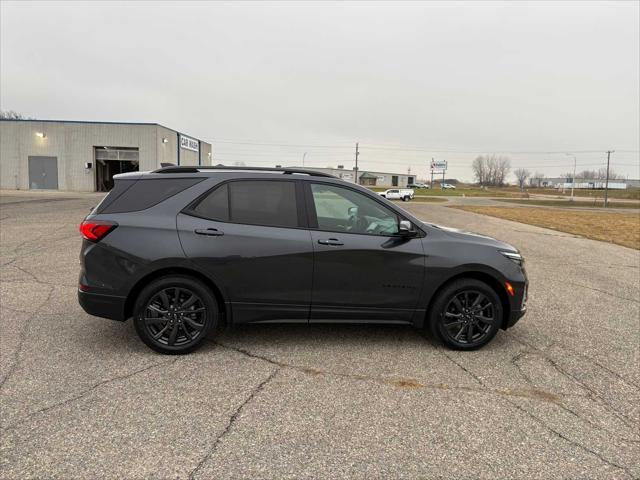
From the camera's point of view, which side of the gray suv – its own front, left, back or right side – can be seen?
right

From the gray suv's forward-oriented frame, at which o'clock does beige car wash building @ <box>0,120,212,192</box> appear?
The beige car wash building is roughly at 8 o'clock from the gray suv.
